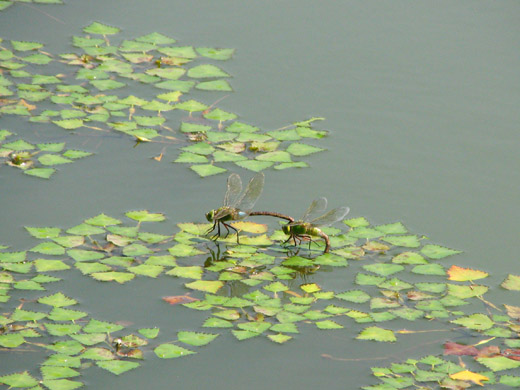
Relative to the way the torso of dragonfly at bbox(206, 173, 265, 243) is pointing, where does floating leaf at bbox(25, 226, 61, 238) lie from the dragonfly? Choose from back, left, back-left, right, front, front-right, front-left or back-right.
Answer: front

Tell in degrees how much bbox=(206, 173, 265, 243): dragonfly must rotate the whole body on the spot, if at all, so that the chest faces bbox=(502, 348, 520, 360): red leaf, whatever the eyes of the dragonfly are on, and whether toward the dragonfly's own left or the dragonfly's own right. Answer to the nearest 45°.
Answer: approximately 135° to the dragonfly's own left

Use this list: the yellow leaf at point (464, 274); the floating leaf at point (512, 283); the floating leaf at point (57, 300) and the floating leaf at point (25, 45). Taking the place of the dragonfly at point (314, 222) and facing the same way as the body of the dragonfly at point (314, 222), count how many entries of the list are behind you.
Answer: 2

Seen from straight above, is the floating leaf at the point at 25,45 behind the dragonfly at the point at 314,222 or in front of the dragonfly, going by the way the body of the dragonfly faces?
in front

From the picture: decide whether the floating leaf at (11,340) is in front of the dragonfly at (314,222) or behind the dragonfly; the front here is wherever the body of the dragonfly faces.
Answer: in front

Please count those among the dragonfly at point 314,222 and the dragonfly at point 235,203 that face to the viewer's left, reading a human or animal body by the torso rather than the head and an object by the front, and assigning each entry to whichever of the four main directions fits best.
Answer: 2

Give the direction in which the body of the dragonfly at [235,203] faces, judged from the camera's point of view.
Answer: to the viewer's left

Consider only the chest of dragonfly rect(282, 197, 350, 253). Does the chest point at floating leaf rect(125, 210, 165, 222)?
yes

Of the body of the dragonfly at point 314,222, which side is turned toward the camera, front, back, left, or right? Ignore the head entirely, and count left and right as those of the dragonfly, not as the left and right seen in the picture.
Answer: left

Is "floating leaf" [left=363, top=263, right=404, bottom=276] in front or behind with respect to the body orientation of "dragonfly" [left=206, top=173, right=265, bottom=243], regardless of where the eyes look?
behind

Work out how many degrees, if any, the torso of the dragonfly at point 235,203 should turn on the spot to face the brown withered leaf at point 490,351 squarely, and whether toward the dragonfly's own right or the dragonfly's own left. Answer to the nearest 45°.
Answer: approximately 135° to the dragonfly's own left

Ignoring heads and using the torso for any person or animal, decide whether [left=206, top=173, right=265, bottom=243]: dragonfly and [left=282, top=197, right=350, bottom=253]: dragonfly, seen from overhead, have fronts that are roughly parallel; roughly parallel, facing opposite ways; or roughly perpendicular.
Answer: roughly parallel

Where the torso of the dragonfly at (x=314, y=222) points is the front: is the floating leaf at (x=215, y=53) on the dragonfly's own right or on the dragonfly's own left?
on the dragonfly's own right

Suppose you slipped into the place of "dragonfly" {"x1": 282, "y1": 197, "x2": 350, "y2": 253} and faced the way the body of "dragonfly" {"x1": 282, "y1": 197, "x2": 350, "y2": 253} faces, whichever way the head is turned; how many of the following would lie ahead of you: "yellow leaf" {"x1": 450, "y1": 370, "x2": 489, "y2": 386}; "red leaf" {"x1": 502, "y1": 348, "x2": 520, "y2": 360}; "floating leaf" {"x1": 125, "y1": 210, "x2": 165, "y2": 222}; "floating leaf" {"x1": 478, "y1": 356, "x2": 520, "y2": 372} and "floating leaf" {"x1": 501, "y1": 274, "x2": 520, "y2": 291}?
1

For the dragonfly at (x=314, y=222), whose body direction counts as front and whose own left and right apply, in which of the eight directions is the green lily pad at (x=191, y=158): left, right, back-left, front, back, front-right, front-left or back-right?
front-right
